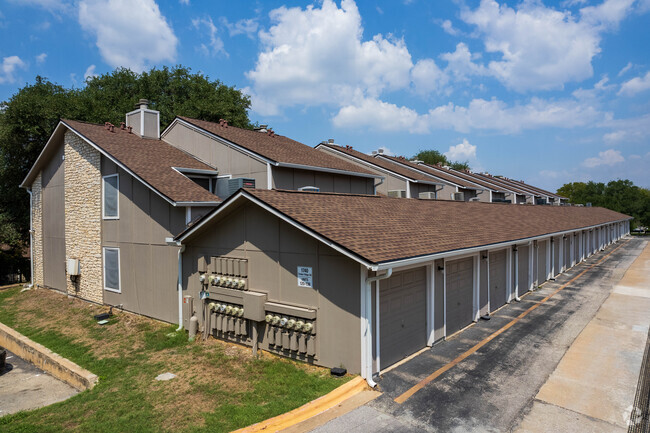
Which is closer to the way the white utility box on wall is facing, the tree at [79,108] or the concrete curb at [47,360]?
the concrete curb

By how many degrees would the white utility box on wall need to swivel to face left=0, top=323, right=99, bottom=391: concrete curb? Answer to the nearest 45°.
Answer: approximately 45° to its left

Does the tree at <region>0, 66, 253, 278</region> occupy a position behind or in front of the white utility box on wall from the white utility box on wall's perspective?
behind

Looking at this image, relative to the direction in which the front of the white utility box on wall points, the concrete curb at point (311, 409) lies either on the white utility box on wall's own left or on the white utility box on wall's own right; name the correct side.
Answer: on the white utility box on wall's own left

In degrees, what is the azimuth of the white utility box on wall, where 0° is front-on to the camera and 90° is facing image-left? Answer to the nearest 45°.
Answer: approximately 45°

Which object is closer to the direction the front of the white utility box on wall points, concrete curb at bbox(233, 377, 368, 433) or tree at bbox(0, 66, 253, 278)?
the concrete curb

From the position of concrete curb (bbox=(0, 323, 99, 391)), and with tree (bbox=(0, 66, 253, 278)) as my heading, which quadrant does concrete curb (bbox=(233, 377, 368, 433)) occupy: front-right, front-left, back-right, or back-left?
back-right
